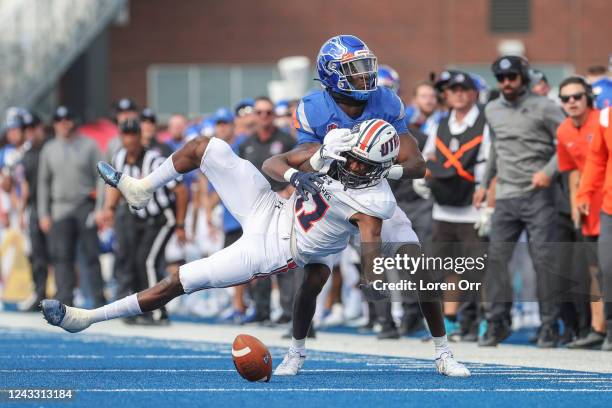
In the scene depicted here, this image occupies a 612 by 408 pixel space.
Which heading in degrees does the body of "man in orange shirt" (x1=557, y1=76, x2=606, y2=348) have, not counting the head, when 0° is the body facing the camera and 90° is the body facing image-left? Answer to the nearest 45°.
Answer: approximately 45°

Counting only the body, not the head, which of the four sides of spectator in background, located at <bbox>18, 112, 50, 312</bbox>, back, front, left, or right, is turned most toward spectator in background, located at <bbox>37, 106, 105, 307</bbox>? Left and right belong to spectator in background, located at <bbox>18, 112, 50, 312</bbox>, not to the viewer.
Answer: left

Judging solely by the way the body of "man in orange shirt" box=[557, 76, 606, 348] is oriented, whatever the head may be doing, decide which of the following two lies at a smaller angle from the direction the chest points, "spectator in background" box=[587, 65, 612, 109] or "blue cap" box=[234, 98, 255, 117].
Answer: the blue cap

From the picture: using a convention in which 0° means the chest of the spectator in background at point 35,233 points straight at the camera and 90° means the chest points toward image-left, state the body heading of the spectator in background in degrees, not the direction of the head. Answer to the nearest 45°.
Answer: approximately 45°

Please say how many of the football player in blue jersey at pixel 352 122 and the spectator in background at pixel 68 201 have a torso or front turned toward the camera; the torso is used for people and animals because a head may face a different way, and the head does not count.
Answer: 2

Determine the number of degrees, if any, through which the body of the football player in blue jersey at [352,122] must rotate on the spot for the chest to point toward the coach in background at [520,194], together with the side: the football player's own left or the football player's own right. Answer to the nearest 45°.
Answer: approximately 135° to the football player's own left

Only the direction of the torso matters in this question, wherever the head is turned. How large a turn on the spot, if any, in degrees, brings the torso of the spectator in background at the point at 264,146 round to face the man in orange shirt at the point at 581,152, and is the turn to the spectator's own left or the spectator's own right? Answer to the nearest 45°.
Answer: approximately 45° to the spectator's own left

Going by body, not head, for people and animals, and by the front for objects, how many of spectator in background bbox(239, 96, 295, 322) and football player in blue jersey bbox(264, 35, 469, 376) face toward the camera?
2

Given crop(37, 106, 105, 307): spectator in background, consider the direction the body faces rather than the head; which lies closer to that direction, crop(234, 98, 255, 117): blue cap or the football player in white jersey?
the football player in white jersey
